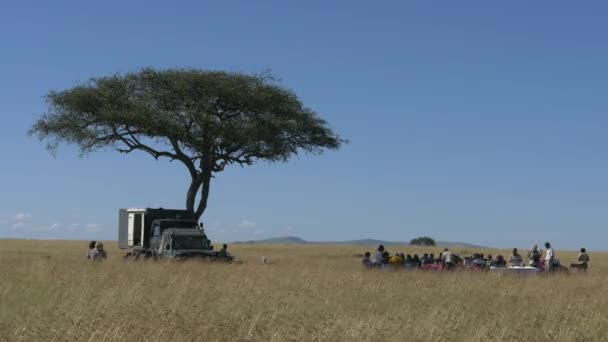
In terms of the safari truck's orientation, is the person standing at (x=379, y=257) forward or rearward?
forward

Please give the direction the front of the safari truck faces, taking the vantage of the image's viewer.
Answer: facing the viewer and to the right of the viewer

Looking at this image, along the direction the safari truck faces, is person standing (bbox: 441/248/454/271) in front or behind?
in front

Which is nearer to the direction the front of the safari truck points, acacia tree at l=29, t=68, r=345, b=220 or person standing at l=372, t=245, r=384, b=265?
the person standing

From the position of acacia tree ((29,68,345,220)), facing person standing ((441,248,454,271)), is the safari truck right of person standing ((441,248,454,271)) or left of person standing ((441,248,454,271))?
right

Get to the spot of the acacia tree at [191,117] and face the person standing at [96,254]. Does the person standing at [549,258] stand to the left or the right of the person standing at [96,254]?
left

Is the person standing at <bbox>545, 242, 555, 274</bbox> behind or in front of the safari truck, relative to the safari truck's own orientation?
in front
